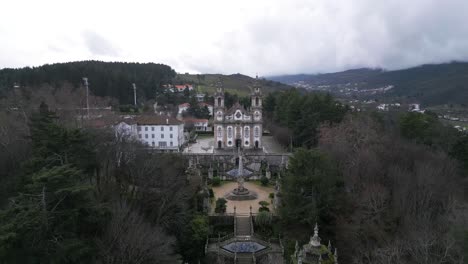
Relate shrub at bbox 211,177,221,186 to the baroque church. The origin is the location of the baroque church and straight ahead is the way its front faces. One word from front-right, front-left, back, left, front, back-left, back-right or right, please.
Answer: front

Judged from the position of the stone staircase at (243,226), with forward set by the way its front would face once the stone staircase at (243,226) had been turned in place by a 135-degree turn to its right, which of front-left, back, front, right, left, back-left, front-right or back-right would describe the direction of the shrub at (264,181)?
front-right

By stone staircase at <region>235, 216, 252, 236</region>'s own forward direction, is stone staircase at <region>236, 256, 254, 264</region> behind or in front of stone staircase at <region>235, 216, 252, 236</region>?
in front

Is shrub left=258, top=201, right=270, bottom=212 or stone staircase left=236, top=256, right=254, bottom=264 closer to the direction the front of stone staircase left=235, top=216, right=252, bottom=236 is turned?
the stone staircase

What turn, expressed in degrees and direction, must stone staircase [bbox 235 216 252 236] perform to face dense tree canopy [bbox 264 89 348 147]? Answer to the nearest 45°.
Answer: approximately 180°

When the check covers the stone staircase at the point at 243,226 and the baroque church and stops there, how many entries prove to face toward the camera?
2

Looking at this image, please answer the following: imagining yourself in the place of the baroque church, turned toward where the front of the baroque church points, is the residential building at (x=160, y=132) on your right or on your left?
on your right

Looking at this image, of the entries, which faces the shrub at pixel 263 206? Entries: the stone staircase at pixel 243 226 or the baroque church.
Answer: the baroque church

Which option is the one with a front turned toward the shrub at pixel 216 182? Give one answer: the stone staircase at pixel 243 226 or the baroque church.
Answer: the baroque church

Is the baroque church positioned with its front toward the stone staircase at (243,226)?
yes

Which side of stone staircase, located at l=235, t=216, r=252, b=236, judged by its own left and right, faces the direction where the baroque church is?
back

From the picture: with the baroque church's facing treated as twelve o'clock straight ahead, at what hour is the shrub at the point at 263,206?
The shrub is roughly at 12 o'clock from the baroque church.

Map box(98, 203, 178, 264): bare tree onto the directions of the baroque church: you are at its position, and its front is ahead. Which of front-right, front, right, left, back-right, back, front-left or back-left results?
front

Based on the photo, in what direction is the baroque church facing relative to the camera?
toward the camera

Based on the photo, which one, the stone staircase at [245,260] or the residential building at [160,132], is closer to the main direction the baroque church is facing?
the stone staircase

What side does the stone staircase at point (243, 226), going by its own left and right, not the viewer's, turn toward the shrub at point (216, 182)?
back
